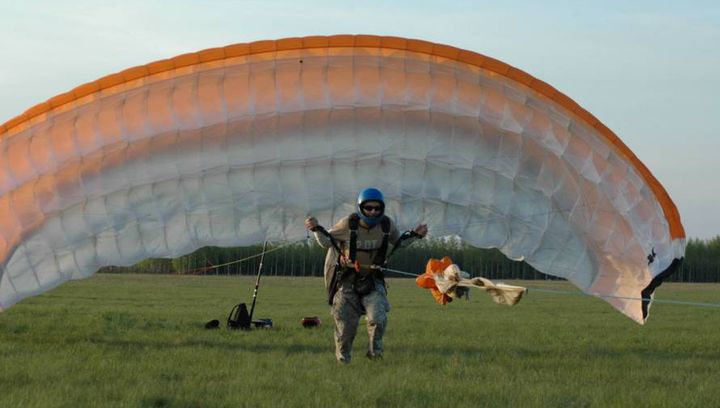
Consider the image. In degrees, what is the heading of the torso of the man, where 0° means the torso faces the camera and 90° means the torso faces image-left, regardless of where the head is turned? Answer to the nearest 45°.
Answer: approximately 0°

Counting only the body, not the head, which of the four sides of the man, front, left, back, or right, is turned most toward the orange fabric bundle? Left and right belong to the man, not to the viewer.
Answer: left
